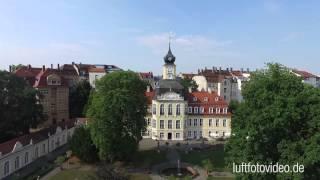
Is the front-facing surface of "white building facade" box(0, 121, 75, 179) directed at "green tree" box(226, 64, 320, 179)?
yes

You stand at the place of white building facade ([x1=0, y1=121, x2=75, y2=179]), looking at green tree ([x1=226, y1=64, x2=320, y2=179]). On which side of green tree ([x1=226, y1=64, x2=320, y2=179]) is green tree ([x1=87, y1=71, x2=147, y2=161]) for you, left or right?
left

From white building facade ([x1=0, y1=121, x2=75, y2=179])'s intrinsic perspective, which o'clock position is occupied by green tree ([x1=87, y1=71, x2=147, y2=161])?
The green tree is roughly at 11 o'clock from the white building facade.

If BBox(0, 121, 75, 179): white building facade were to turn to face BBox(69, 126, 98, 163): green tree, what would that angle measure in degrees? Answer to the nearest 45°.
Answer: approximately 45° to its left
